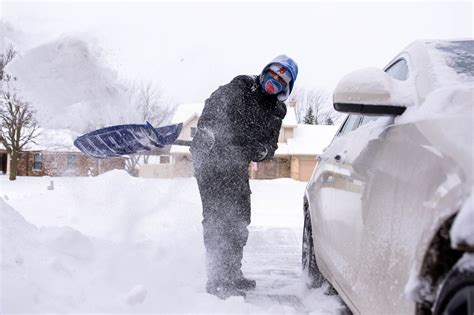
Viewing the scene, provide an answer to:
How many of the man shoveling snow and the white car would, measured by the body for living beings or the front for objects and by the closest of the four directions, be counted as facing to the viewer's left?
0

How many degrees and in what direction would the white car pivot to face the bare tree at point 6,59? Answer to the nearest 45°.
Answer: approximately 180°
